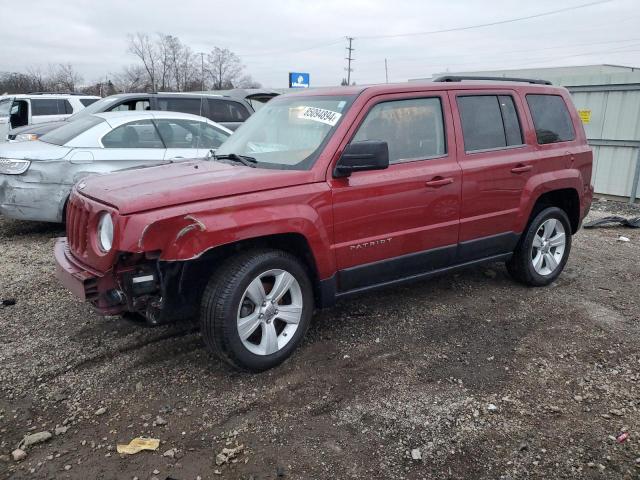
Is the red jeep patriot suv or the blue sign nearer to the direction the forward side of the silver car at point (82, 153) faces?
the blue sign

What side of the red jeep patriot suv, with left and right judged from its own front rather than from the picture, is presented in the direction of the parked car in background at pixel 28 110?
right

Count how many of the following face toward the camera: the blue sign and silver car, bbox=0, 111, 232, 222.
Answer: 1

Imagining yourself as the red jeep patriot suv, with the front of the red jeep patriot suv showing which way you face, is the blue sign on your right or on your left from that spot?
on your right

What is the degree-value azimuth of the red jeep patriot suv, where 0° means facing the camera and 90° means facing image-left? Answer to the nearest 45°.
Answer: approximately 45°

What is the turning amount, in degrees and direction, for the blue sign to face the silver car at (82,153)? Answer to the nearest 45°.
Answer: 0° — it already faces it

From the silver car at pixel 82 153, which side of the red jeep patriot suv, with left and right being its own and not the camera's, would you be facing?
right

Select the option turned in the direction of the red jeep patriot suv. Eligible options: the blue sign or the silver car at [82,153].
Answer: the blue sign

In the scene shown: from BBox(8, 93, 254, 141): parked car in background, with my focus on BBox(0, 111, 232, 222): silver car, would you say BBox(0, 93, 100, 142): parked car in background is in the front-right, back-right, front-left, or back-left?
back-right
